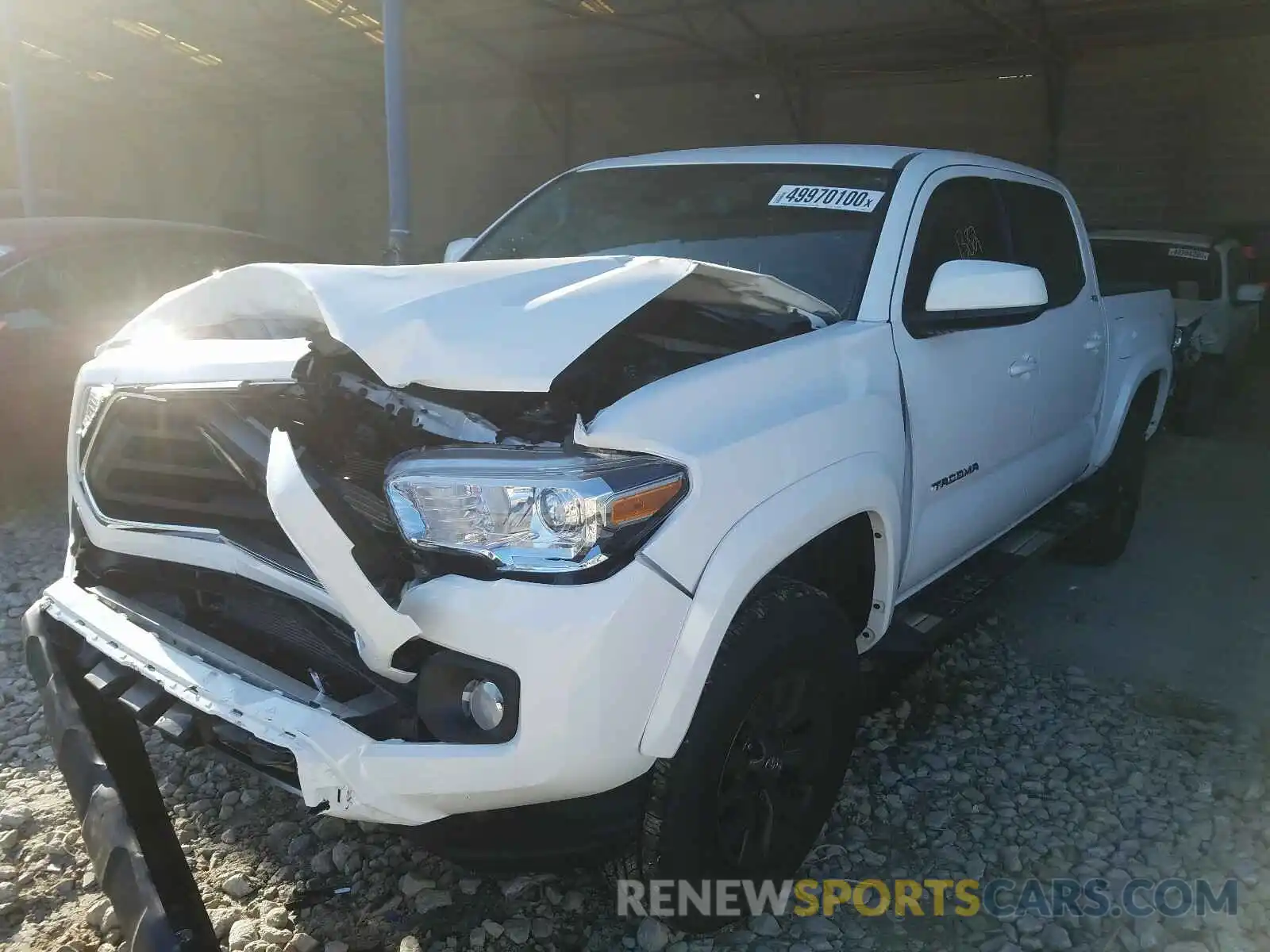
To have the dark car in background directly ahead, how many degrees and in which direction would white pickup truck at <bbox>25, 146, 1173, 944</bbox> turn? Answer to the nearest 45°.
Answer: approximately 90° to its right

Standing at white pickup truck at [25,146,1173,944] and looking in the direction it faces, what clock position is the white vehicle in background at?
The white vehicle in background is roughly at 6 o'clock from the white pickup truck.

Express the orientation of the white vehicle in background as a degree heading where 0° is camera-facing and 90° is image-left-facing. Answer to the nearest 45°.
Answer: approximately 45°

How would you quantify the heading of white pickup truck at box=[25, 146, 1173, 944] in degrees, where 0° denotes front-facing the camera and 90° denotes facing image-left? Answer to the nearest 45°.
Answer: approximately 45°
